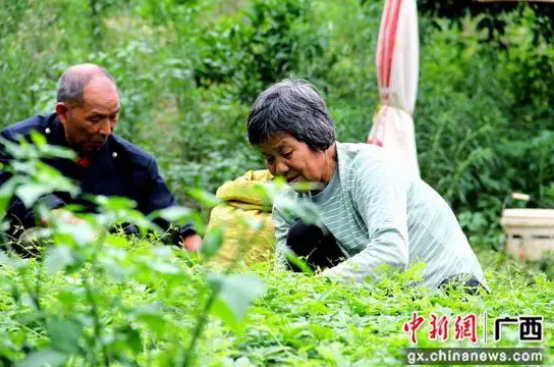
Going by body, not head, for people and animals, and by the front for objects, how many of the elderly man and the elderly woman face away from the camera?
0

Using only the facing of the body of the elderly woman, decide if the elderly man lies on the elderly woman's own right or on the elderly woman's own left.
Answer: on the elderly woman's own right

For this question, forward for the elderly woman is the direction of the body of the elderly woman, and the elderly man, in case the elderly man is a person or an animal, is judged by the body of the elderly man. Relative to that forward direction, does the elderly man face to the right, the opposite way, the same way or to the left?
to the left

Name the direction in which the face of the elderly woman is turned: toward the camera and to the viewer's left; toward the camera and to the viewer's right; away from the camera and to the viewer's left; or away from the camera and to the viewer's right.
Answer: toward the camera and to the viewer's left

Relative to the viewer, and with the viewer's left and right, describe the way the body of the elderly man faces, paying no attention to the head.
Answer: facing the viewer and to the right of the viewer

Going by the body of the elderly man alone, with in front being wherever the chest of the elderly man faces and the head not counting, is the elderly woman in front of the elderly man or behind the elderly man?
in front

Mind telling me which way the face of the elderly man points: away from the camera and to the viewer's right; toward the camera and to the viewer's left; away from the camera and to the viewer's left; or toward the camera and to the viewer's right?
toward the camera and to the viewer's right

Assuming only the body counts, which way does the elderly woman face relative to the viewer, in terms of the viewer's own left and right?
facing the viewer and to the left of the viewer
